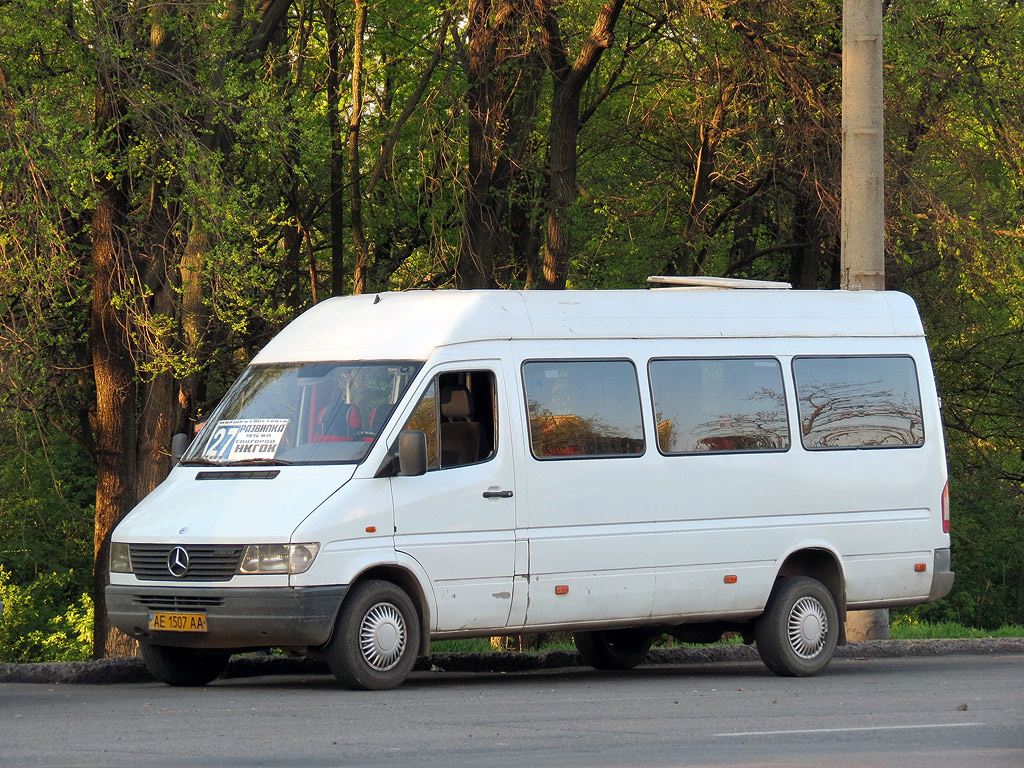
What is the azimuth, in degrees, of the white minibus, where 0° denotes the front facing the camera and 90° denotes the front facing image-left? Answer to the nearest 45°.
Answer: approximately 45°

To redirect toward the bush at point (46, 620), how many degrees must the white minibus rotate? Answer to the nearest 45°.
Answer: approximately 90° to its right

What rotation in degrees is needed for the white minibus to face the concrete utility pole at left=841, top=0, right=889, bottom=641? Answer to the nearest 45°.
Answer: approximately 180°
